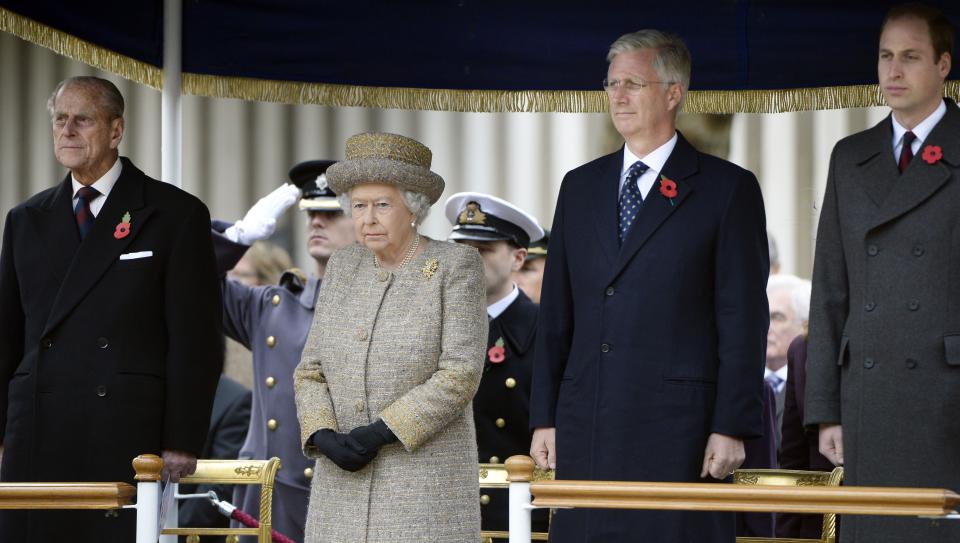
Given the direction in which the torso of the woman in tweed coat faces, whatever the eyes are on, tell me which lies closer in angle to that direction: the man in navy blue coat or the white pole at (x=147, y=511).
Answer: the white pole

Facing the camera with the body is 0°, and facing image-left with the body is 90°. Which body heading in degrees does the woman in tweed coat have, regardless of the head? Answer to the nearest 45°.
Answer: approximately 45°

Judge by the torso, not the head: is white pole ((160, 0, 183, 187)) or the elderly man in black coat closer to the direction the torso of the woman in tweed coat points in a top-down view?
the elderly man in black coat

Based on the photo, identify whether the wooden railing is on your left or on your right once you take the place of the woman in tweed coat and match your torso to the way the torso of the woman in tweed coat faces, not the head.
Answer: on your left
